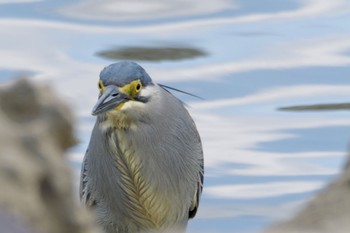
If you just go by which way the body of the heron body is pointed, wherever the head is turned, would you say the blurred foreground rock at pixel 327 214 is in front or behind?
in front

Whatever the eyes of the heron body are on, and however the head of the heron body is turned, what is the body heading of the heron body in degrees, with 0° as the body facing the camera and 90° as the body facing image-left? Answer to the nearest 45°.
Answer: approximately 0°

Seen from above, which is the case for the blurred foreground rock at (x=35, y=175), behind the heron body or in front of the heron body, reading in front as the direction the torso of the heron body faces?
in front
